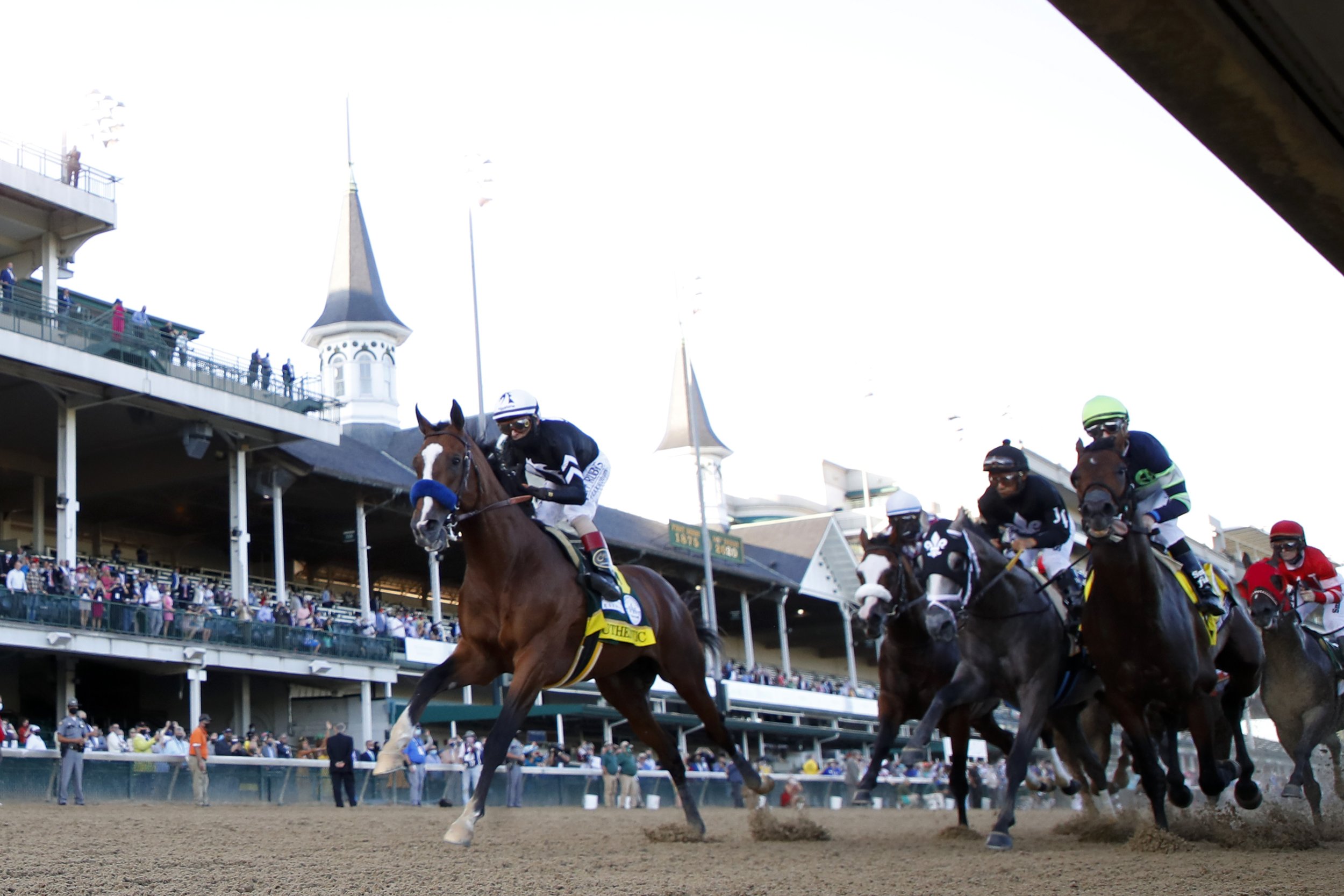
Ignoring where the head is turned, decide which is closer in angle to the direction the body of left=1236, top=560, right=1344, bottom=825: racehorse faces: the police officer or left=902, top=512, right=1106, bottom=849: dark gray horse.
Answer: the dark gray horse

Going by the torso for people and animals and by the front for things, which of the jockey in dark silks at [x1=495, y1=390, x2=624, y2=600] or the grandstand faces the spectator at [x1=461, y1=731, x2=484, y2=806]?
the grandstand

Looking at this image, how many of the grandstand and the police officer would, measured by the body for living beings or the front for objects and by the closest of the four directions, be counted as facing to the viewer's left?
0

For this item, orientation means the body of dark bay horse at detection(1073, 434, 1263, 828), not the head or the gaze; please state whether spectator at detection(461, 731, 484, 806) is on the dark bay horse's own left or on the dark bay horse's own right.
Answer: on the dark bay horse's own right

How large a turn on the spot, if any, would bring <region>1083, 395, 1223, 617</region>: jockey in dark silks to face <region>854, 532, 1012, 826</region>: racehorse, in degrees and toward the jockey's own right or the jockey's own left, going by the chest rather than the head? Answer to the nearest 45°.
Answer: approximately 90° to the jockey's own right

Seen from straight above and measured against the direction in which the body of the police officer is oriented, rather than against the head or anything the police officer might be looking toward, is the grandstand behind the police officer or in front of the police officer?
behind

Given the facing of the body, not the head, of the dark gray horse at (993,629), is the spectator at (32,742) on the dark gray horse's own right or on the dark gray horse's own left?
on the dark gray horse's own right

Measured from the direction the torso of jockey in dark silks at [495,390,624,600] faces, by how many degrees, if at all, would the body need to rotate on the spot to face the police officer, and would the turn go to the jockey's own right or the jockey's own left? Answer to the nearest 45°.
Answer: approximately 90° to the jockey's own right

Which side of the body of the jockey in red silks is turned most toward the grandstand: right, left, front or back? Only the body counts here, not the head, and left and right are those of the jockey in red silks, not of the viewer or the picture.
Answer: right
